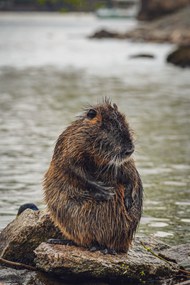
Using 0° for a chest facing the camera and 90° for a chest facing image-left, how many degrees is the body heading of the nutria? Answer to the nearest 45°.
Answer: approximately 315°

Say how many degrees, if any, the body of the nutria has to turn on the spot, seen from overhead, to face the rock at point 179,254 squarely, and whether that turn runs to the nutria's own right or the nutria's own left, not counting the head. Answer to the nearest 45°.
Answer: approximately 90° to the nutria's own left

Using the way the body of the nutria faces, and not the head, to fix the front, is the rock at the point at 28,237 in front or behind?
behind
